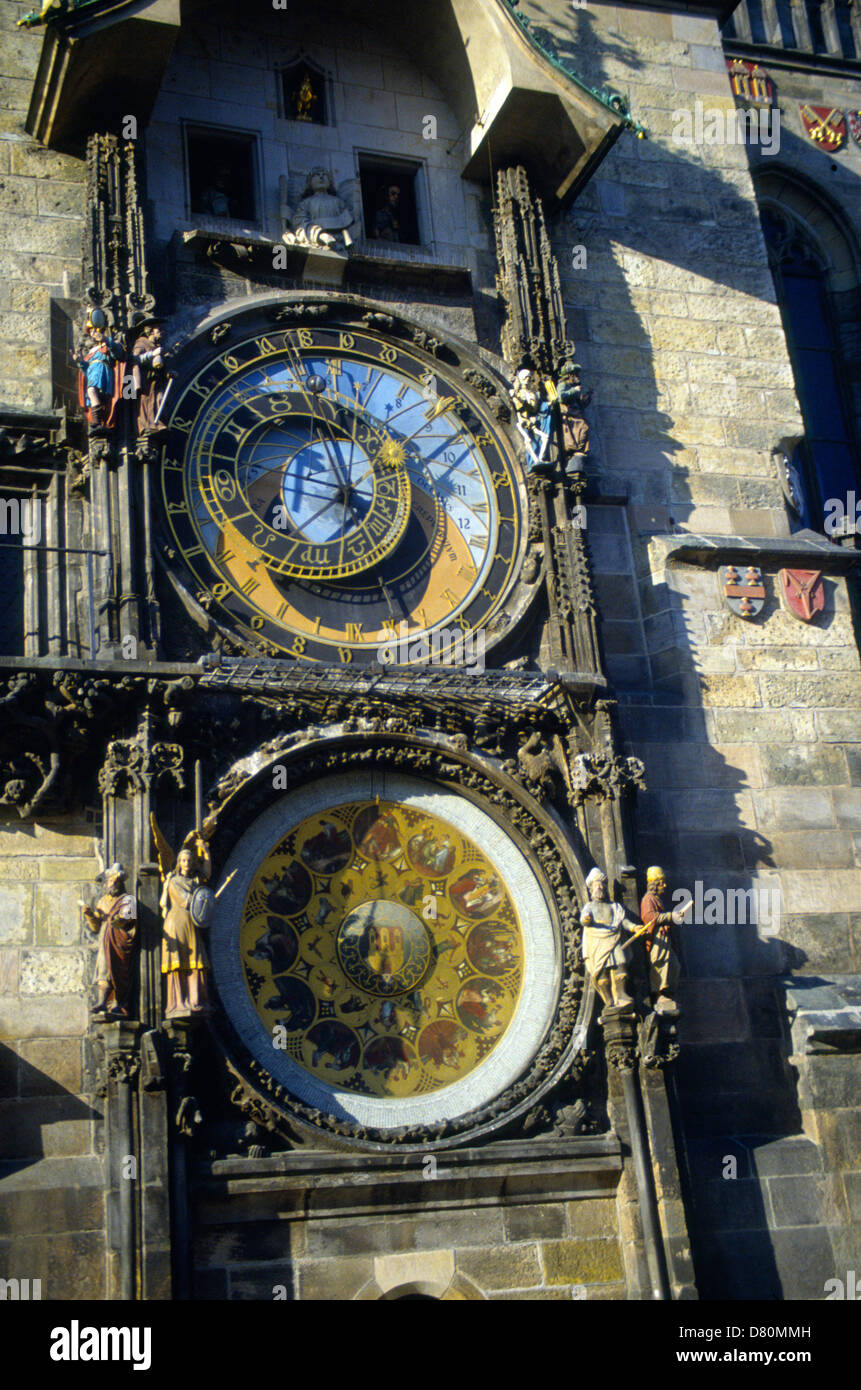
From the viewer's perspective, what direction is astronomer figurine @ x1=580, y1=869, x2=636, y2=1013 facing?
toward the camera

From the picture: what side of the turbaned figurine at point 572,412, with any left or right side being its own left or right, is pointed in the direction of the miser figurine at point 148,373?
right

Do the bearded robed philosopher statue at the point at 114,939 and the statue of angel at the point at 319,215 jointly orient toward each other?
no

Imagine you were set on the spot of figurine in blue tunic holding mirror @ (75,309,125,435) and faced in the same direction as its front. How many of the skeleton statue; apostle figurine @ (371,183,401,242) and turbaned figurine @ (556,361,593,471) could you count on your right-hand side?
0

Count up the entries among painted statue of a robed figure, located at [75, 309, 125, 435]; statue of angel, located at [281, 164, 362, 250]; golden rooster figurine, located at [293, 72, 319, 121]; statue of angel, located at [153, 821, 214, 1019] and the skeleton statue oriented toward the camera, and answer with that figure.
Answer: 5

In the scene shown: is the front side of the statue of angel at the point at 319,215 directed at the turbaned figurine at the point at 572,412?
no

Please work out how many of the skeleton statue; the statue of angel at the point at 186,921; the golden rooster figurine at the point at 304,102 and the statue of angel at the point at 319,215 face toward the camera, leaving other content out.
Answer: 4

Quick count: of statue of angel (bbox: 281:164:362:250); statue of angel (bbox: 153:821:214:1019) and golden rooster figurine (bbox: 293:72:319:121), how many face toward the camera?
3

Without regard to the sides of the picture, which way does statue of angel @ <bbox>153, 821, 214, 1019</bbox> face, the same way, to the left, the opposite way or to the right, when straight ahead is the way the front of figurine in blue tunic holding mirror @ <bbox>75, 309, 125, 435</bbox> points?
the same way

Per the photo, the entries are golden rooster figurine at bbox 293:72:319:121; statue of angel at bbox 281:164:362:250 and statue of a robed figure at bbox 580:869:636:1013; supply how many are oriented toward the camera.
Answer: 3

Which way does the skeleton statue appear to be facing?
toward the camera

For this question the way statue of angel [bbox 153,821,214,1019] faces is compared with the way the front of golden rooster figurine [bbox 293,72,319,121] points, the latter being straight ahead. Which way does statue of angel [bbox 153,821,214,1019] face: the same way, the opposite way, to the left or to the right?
the same way

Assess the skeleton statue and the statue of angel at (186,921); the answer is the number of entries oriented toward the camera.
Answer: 2

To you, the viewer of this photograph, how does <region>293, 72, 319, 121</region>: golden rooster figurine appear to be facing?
facing the viewer

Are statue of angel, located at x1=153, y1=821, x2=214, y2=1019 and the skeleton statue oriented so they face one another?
no

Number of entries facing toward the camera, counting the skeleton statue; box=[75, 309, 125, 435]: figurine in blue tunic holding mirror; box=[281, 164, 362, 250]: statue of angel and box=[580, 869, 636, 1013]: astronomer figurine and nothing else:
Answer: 4
